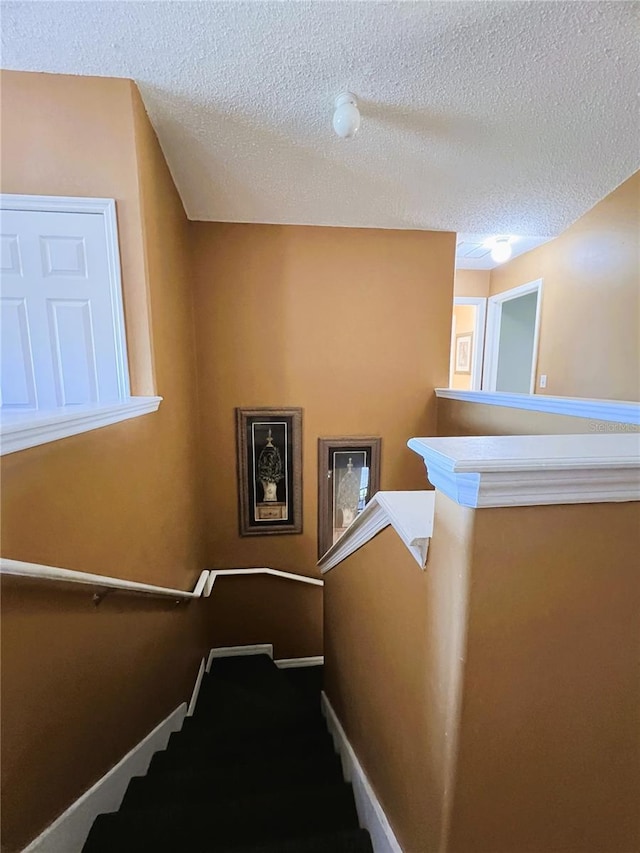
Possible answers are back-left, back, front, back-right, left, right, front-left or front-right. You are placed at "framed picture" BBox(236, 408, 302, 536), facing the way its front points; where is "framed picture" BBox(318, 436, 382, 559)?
left

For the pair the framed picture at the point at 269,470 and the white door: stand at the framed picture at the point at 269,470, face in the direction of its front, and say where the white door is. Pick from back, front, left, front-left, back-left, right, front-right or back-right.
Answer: front-right

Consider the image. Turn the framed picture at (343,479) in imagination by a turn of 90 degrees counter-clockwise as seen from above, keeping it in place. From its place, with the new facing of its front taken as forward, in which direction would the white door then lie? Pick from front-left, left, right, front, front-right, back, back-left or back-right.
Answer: back-right

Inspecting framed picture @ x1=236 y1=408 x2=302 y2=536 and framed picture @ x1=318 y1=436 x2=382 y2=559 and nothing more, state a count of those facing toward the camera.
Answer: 2

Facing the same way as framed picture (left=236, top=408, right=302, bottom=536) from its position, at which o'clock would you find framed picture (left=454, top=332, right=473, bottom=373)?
framed picture (left=454, top=332, right=473, bottom=373) is roughly at 8 o'clock from framed picture (left=236, top=408, right=302, bottom=536).

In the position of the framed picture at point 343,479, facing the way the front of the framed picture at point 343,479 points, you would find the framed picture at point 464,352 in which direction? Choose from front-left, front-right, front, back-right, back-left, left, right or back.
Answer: back-left

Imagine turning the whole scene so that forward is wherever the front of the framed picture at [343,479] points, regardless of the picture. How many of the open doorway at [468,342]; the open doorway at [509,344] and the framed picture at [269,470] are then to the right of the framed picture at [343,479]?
1

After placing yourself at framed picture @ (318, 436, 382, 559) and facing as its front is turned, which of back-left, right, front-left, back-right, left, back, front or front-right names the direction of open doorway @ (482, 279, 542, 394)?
back-left

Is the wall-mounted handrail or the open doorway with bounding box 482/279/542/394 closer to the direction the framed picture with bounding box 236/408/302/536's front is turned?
the wall-mounted handrail

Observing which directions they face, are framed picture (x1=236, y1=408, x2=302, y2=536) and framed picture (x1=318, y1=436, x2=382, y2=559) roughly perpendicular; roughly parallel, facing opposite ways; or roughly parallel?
roughly parallel

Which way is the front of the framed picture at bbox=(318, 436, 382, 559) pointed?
toward the camera

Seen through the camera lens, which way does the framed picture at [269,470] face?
facing the viewer

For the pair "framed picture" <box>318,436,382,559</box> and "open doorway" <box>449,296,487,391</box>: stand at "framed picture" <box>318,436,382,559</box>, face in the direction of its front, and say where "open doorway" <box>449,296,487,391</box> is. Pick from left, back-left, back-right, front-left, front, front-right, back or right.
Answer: back-left

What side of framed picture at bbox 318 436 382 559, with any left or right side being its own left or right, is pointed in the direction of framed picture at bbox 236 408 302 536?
right
